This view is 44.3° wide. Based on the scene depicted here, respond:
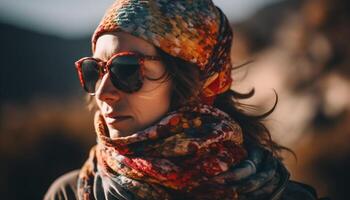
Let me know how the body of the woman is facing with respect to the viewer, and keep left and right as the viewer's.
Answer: facing the viewer and to the left of the viewer

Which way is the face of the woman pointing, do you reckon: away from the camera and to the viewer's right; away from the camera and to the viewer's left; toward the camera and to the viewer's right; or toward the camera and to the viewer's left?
toward the camera and to the viewer's left
